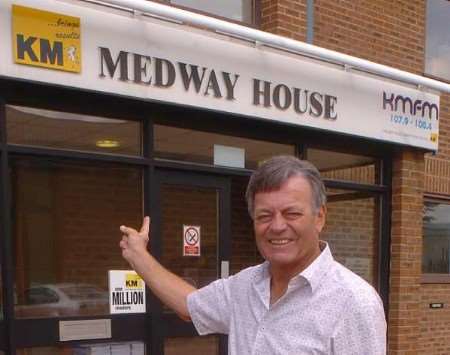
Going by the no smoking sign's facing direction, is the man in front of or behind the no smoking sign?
in front

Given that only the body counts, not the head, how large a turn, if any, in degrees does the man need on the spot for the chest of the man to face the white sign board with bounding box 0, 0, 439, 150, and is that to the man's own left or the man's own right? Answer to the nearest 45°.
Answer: approximately 135° to the man's own right

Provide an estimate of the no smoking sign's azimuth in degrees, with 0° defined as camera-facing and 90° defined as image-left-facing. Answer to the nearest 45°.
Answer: approximately 0°

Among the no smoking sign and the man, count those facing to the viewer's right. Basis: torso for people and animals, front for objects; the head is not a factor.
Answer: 0

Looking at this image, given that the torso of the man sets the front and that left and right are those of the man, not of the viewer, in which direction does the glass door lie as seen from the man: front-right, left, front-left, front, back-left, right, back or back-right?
back-right

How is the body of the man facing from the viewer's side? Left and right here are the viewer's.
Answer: facing the viewer and to the left of the viewer
